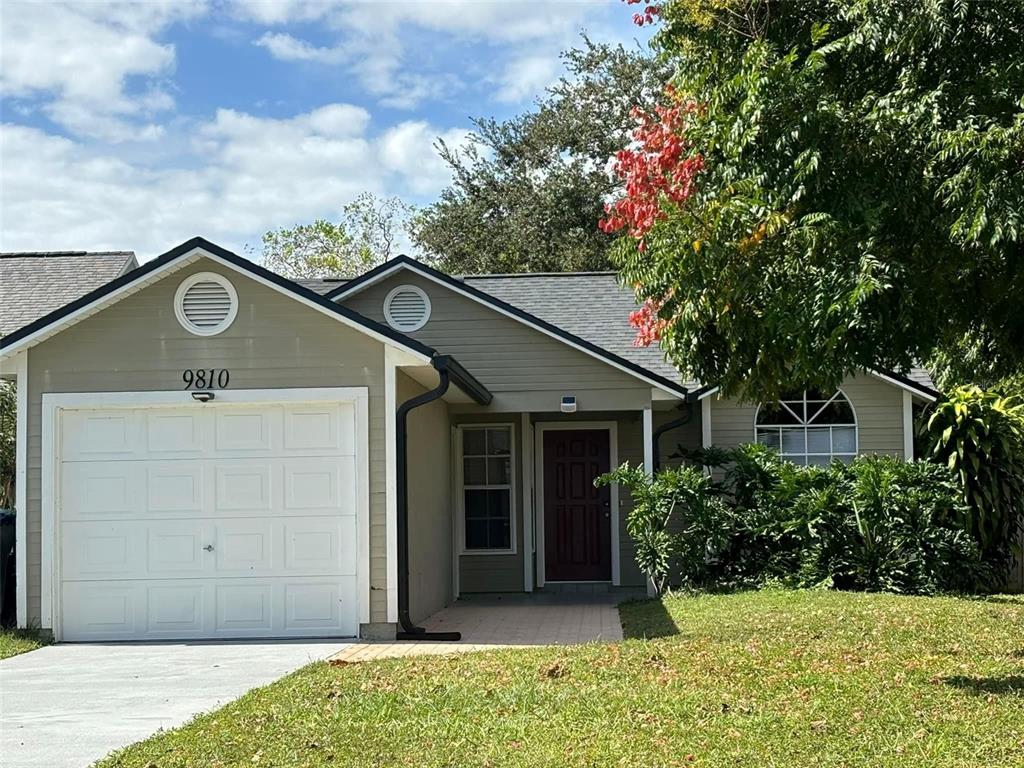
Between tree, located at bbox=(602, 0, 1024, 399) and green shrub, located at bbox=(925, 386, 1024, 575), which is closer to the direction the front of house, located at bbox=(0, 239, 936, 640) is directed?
the tree

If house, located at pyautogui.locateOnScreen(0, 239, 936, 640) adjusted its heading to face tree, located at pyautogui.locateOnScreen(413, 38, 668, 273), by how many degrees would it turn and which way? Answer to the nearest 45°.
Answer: approximately 180°

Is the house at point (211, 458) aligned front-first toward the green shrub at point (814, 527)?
no

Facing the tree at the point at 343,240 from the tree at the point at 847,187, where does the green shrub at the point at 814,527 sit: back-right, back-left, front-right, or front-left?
front-right

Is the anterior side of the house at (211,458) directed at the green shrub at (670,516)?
no

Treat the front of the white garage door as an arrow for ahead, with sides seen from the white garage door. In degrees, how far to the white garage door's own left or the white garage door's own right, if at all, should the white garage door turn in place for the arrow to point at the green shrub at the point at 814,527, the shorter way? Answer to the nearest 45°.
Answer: approximately 90° to the white garage door's own left

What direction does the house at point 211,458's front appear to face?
toward the camera

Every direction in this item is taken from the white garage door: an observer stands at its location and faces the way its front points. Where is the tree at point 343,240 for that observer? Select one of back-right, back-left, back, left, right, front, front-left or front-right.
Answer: back

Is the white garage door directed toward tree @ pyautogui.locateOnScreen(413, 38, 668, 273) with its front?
no

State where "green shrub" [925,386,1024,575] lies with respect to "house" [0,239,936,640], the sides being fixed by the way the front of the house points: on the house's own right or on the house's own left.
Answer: on the house's own left

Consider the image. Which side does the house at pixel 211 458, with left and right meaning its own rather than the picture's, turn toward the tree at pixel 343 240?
back
